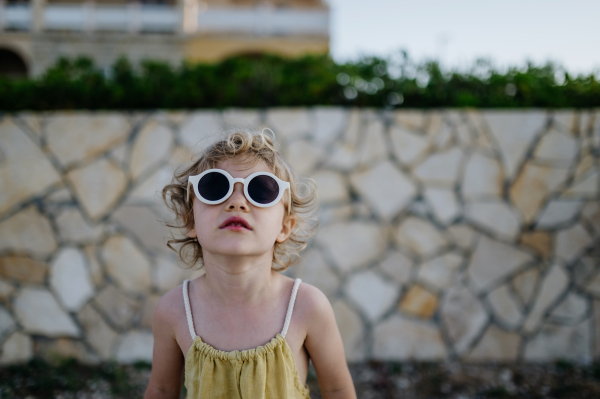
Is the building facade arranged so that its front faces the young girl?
yes

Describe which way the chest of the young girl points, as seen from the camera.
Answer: toward the camera

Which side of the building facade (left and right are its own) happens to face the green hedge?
front

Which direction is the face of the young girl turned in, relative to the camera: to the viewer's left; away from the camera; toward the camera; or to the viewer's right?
toward the camera

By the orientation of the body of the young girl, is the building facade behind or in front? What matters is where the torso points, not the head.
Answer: behind

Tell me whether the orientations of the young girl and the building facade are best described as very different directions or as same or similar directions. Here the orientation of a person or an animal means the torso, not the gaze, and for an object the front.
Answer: same or similar directions

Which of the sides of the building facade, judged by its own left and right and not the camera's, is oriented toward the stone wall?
front

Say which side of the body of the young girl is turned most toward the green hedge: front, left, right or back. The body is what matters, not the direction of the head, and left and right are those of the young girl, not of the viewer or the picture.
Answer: back

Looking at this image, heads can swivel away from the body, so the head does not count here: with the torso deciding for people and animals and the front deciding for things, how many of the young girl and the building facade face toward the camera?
2

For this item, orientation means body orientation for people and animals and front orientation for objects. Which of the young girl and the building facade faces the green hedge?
the building facade
